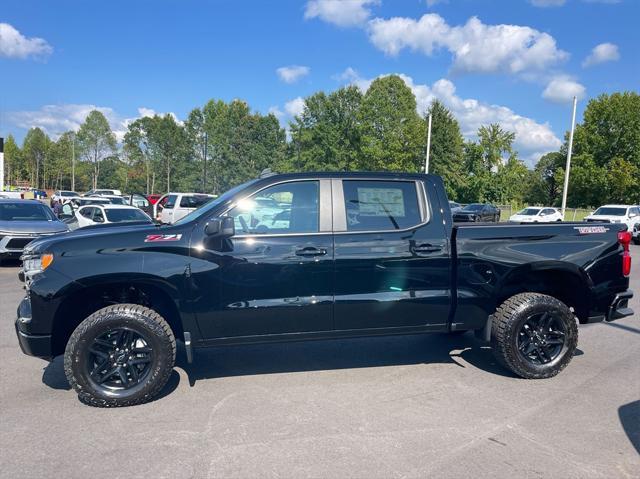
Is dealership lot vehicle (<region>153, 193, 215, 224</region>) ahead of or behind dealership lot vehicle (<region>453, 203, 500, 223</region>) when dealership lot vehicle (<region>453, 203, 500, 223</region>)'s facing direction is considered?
ahead

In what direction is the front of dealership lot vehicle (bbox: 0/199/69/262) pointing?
toward the camera

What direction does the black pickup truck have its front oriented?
to the viewer's left

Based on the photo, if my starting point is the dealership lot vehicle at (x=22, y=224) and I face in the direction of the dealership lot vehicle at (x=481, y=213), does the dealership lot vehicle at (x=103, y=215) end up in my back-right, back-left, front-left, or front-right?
front-left

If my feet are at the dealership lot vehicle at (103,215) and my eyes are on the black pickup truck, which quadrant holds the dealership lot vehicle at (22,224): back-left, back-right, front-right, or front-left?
front-right

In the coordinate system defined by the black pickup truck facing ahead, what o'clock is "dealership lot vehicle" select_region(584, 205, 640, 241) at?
The dealership lot vehicle is roughly at 4 o'clock from the black pickup truck.

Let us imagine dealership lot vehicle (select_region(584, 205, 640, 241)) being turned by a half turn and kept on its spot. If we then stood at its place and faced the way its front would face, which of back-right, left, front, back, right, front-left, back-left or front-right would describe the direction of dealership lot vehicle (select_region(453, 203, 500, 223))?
left

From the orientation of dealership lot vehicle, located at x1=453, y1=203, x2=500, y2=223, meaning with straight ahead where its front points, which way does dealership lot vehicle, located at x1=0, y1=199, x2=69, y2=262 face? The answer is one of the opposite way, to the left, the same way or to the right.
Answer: to the left

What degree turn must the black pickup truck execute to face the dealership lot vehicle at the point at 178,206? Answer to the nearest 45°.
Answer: approximately 90° to its right

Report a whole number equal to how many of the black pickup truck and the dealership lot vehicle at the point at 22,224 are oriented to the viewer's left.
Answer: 1

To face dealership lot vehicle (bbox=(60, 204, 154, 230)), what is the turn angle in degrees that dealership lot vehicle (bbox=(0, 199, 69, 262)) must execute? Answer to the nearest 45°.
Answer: approximately 135° to its left

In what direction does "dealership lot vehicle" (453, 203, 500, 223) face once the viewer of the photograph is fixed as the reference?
facing the viewer and to the left of the viewer
